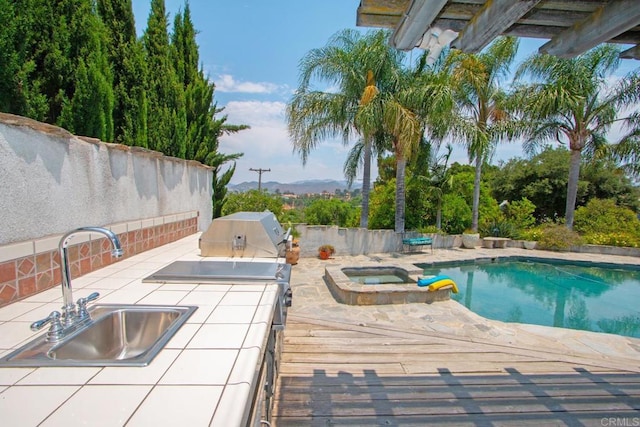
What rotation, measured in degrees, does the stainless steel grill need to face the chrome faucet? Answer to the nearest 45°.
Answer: approximately 135° to its right

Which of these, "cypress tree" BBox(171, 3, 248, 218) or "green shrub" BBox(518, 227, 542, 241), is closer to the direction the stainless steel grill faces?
the green shrub

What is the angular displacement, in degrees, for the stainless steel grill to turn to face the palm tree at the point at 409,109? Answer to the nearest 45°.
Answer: approximately 45° to its left

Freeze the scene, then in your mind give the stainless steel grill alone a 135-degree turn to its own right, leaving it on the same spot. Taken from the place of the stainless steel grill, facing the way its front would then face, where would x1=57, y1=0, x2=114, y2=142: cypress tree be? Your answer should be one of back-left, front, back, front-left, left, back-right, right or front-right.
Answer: right

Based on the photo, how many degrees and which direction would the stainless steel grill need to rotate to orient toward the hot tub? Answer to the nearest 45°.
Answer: approximately 45° to its left

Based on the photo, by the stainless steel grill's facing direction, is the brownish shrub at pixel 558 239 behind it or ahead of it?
ahead

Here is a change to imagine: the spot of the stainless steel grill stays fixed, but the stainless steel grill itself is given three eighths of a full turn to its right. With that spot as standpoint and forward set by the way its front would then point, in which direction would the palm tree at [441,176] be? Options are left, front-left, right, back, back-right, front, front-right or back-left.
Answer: back

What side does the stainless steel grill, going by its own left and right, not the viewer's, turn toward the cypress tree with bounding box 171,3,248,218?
left

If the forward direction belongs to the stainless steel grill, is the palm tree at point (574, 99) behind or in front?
in front

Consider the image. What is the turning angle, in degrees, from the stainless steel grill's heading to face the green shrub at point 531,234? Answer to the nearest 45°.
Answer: approximately 45° to its left

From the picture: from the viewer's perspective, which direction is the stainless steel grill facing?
to the viewer's right

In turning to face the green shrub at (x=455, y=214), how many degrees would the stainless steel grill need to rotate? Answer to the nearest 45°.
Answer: approximately 45° to its left
